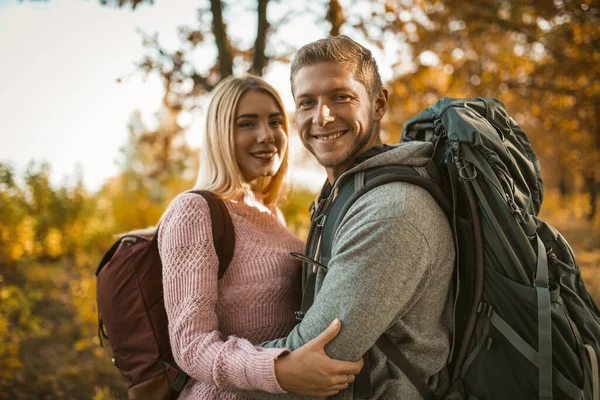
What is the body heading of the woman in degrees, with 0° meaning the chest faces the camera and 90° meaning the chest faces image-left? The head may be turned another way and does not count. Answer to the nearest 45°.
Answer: approximately 315°

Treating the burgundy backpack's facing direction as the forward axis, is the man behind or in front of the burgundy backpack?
behind

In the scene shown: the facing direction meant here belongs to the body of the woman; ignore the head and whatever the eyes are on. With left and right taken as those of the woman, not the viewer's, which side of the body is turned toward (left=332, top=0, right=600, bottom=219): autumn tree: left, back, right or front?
left

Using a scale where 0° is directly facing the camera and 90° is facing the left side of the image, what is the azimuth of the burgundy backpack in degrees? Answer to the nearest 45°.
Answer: approximately 90°
